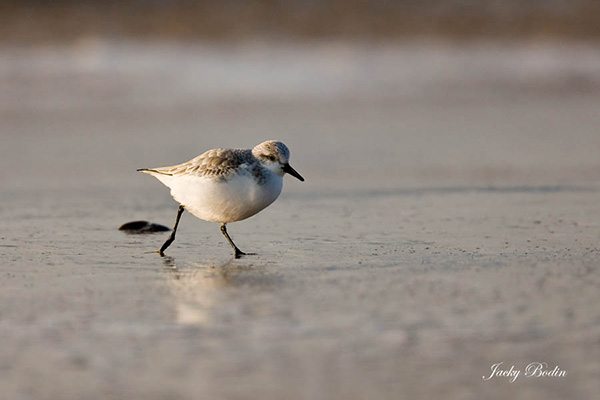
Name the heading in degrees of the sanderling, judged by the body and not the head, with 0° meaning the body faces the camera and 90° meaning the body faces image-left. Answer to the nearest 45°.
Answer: approximately 270°
